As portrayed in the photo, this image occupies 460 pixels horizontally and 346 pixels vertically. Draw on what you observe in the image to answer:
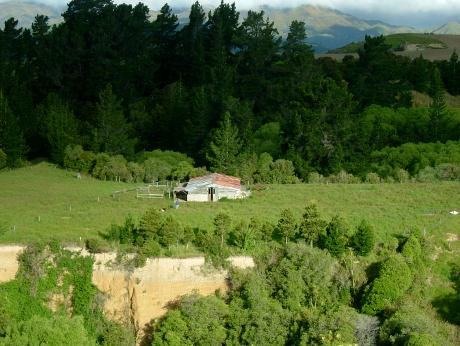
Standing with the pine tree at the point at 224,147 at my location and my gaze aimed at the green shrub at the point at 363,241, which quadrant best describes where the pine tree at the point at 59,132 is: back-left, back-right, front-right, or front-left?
back-right

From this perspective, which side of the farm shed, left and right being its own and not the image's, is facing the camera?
front

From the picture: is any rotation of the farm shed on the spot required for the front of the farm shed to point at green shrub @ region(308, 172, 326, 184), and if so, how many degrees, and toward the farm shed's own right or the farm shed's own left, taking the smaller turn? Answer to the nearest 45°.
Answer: approximately 135° to the farm shed's own left

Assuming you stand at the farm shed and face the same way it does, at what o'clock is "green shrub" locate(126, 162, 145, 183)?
The green shrub is roughly at 5 o'clock from the farm shed.

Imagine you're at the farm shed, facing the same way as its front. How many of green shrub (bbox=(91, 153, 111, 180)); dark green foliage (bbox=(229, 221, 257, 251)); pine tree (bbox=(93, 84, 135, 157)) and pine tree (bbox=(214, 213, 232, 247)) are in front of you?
2

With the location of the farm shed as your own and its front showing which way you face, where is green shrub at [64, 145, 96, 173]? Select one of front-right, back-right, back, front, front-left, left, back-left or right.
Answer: back-right

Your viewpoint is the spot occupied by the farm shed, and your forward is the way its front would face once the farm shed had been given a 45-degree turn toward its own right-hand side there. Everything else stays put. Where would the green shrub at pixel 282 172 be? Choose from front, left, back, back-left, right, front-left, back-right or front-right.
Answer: back

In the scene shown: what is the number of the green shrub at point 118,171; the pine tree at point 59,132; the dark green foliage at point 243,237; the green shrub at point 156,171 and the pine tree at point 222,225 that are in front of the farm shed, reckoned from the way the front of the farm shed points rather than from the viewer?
2

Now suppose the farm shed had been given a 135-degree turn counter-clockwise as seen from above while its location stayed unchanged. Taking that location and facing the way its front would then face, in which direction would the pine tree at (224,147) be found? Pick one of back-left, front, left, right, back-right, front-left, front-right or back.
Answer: front-left

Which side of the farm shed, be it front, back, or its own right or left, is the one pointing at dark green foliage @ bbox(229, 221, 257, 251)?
front

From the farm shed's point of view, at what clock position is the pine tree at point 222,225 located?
The pine tree is roughly at 12 o'clock from the farm shed.

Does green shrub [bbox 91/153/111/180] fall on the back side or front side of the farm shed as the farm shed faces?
on the back side

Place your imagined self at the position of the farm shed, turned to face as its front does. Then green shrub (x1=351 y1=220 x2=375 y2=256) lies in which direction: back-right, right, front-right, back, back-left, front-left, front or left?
front-left

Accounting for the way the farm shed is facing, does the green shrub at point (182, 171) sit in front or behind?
behind

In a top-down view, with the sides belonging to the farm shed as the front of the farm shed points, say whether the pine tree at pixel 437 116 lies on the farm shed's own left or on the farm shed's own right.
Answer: on the farm shed's own left
